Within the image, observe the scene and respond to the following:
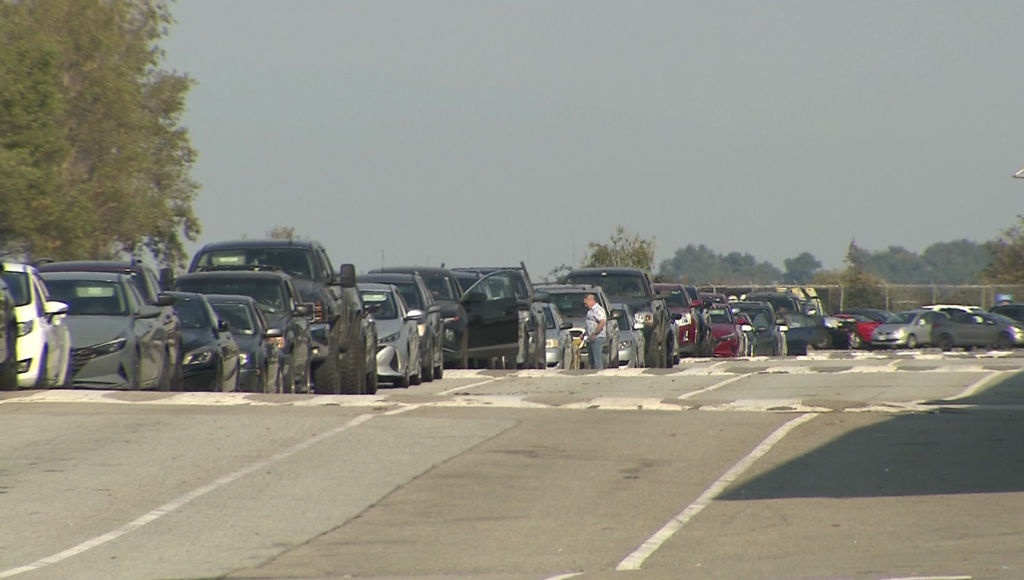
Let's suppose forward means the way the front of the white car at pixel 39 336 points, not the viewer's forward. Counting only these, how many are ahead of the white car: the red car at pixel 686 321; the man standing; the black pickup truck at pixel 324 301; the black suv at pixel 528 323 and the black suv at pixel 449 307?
0

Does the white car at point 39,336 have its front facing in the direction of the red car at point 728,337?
no

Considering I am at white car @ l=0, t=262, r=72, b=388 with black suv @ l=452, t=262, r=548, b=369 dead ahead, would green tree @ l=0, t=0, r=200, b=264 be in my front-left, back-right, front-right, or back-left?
front-left

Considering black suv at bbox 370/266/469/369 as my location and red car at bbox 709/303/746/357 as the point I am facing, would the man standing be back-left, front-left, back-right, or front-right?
front-right

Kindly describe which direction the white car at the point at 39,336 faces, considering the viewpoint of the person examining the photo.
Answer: facing the viewer and to the left of the viewer

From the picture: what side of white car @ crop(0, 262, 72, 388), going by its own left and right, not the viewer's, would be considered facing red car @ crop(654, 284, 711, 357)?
back

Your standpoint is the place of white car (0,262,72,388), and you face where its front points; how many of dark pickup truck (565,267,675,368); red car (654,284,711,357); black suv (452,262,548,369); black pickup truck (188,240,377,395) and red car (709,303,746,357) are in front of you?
0

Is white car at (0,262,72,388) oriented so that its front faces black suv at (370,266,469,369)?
no

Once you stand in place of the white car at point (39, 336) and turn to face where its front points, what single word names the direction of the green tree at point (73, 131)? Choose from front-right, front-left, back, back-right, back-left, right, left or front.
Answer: back-right

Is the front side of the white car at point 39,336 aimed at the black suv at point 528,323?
no

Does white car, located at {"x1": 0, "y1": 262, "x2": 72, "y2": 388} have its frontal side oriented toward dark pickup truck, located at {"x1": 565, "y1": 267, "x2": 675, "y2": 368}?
no

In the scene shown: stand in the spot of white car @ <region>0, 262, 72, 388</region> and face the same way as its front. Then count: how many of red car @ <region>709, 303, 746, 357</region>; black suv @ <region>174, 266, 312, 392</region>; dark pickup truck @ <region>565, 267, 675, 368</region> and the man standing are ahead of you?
0
